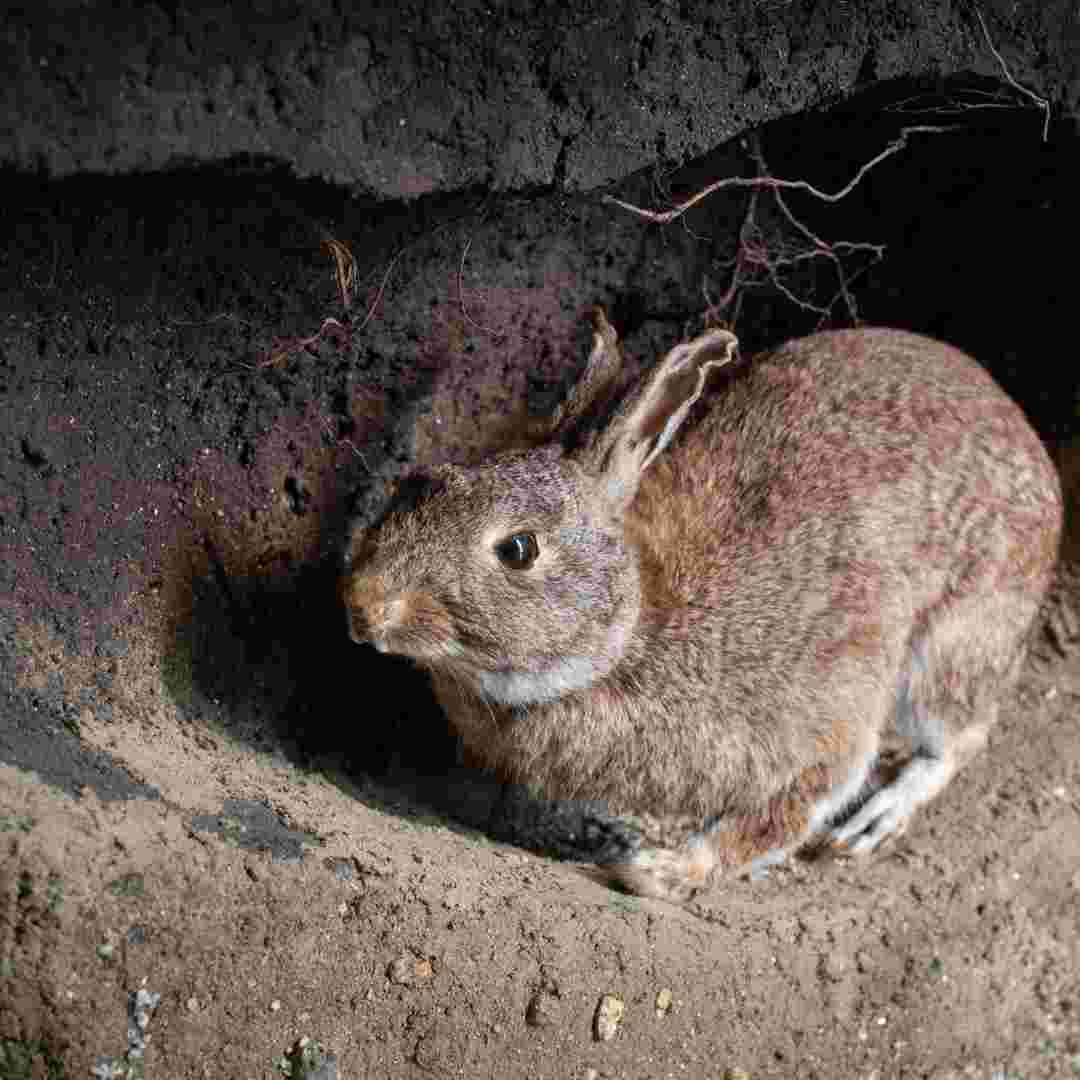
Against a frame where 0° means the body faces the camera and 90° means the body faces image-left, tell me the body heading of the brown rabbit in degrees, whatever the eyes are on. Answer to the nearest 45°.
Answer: approximately 90°
